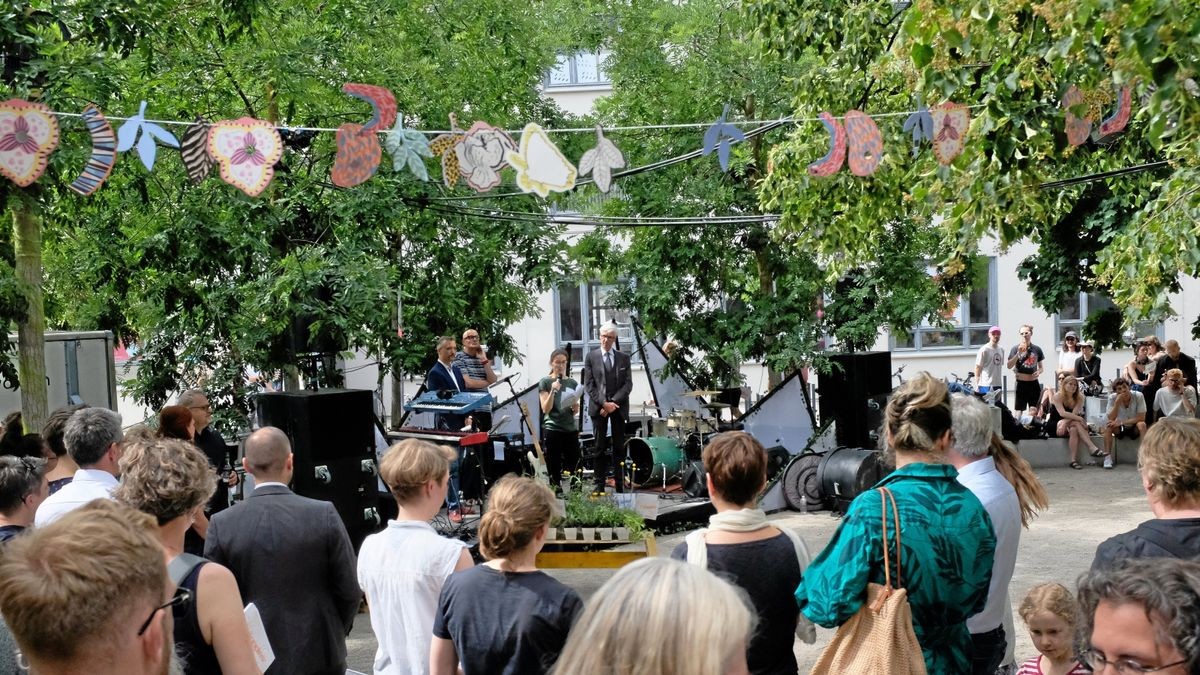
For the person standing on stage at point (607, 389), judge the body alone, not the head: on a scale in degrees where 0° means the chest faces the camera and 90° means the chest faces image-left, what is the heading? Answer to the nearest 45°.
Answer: approximately 0°

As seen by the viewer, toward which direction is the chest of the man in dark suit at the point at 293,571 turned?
away from the camera

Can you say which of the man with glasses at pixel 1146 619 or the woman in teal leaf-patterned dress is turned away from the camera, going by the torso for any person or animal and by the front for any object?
the woman in teal leaf-patterned dress

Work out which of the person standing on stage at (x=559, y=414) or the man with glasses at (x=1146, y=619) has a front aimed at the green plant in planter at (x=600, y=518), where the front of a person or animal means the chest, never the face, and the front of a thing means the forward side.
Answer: the person standing on stage

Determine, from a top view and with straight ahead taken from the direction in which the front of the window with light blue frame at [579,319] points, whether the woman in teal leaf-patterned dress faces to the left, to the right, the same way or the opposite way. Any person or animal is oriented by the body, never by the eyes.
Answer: the opposite way

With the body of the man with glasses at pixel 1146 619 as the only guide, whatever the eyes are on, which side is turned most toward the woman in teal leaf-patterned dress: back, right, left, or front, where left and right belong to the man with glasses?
right

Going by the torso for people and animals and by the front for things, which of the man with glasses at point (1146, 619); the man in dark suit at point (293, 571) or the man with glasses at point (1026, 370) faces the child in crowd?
the man with glasses at point (1026, 370)

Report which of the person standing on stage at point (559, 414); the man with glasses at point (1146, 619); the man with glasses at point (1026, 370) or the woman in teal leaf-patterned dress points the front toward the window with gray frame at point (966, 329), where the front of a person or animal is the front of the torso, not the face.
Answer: the woman in teal leaf-patterned dress

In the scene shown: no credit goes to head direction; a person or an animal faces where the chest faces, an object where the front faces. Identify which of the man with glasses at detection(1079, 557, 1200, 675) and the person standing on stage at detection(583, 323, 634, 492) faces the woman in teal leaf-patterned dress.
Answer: the person standing on stage

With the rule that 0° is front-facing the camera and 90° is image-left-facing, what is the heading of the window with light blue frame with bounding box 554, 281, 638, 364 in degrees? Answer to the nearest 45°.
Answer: approximately 0°

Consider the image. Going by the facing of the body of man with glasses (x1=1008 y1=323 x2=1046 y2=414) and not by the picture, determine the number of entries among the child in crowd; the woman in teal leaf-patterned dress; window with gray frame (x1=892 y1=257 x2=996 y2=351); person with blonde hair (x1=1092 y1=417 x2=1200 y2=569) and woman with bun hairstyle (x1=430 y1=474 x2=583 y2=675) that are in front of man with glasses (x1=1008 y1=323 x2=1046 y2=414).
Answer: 4

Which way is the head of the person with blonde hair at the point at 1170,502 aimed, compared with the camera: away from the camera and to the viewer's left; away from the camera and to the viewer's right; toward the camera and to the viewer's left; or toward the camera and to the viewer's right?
away from the camera and to the viewer's left

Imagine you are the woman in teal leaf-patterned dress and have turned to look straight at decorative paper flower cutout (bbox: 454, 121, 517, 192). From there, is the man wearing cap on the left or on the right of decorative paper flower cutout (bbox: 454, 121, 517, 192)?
right
